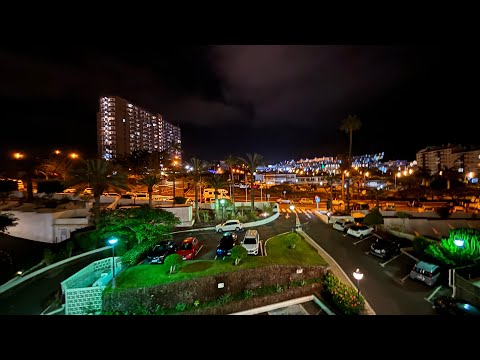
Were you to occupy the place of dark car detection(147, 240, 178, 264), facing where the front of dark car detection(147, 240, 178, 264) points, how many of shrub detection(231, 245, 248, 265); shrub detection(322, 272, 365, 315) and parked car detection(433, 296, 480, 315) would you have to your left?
3

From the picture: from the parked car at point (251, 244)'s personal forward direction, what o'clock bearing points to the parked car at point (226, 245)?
the parked car at point (226, 245) is roughly at 3 o'clock from the parked car at point (251, 244).

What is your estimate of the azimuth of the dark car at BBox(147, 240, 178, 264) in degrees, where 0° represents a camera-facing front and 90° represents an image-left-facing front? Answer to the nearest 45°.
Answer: approximately 45°

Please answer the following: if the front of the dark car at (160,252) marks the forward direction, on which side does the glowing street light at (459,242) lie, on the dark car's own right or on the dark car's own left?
on the dark car's own left

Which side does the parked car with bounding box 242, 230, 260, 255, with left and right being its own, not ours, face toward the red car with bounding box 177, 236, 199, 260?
right

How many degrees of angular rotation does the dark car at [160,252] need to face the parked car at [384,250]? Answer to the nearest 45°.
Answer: approximately 135° to its left

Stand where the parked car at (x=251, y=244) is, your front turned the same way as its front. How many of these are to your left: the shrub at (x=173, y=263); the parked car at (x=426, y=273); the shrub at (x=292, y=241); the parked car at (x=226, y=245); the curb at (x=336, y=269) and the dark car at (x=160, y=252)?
3

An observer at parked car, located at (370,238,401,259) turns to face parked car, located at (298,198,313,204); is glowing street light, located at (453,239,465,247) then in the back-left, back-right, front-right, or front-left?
back-right

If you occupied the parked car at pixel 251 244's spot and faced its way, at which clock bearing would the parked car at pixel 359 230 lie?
the parked car at pixel 359 230 is roughly at 8 o'clock from the parked car at pixel 251 244.

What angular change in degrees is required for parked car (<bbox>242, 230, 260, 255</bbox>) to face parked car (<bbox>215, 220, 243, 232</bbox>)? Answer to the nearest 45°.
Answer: approximately 180°

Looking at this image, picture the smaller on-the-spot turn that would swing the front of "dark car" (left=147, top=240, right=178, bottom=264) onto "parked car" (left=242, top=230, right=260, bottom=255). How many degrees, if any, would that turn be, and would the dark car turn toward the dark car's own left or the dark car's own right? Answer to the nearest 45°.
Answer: approximately 135° to the dark car's own left
